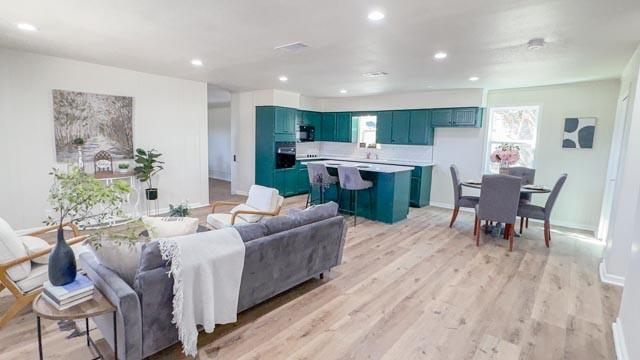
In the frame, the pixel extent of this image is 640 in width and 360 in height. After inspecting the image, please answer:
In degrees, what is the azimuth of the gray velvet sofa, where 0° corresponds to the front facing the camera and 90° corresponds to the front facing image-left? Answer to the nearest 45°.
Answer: approximately 135°

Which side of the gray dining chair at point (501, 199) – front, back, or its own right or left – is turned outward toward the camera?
back

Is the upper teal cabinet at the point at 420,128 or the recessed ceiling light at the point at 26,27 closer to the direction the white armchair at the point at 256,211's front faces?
the recessed ceiling light

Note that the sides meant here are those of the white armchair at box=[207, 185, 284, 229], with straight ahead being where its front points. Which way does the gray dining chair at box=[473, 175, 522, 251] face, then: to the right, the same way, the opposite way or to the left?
to the right

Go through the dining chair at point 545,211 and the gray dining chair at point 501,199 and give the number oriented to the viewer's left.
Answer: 1

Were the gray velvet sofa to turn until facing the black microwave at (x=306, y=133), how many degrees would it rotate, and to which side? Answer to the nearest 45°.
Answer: approximately 45° to its right

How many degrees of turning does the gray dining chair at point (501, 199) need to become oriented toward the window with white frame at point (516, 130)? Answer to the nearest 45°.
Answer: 0° — it already faces it

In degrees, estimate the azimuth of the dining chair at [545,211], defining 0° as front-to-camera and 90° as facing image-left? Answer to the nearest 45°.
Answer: approximately 90°

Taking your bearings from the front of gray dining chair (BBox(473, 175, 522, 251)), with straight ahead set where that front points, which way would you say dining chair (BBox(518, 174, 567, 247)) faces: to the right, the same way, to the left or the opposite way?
to the left
